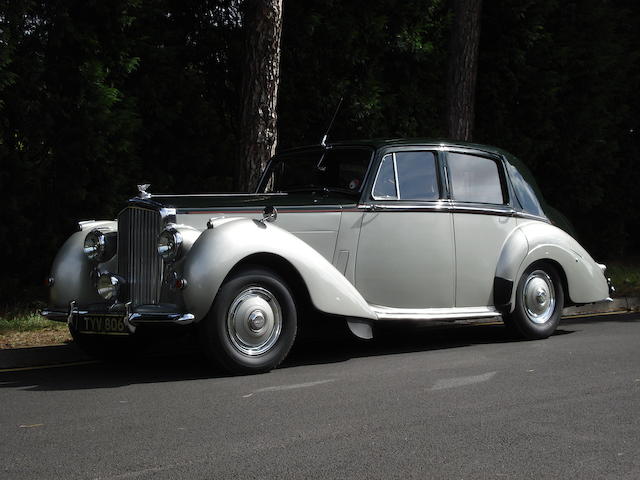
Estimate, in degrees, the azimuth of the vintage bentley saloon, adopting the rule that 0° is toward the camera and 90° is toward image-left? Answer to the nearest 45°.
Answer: approximately 45°
